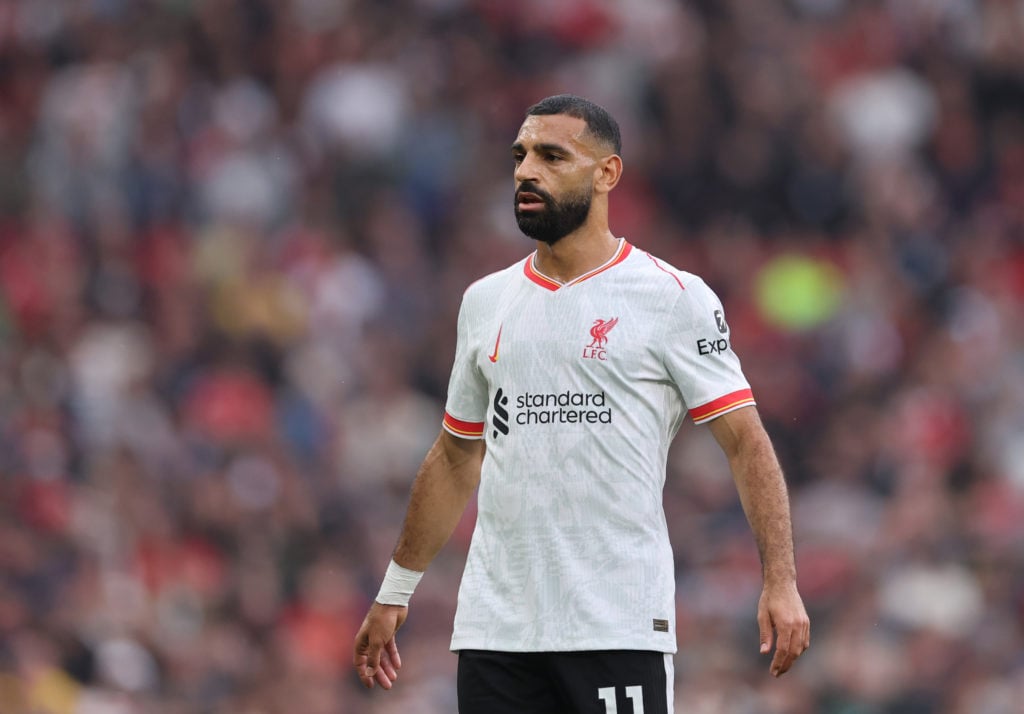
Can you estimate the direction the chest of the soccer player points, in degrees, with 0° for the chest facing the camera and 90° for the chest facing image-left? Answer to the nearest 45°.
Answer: approximately 45°

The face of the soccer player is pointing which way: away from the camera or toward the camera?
toward the camera
